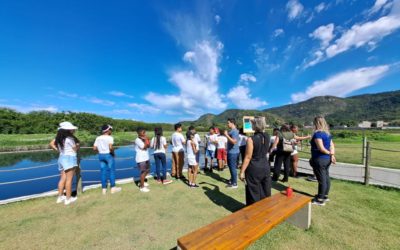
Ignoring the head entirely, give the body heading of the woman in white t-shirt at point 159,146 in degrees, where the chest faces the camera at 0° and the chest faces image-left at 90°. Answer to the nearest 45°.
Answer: approximately 225°

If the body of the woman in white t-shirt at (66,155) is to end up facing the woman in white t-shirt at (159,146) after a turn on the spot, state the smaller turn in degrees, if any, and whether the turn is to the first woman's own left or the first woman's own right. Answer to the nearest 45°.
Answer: approximately 45° to the first woman's own right

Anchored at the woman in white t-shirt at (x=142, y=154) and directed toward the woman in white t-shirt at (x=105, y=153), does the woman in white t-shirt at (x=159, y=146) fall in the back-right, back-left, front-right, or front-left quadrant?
back-right

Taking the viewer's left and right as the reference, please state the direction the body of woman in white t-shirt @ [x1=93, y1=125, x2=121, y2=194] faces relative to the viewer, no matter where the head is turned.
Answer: facing away from the viewer and to the right of the viewer

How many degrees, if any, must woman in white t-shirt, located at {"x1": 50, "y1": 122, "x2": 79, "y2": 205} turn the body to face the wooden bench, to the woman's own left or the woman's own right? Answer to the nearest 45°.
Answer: approximately 90° to the woman's own right

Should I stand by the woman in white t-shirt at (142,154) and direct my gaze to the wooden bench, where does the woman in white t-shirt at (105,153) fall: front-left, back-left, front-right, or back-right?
back-right

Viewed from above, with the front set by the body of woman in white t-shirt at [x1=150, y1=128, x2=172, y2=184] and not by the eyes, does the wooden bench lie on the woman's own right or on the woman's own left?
on the woman's own right

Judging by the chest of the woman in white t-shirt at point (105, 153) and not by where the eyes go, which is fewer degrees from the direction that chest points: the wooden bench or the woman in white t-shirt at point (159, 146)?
the woman in white t-shirt

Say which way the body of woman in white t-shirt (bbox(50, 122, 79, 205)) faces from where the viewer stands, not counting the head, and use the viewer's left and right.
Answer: facing away from the viewer and to the right of the viewer

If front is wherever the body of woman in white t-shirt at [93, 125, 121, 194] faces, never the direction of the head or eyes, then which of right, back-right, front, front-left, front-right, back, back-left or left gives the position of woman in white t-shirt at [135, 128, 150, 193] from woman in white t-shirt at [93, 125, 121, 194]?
front-right

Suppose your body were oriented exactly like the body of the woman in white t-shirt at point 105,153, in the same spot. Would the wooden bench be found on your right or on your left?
on your right
